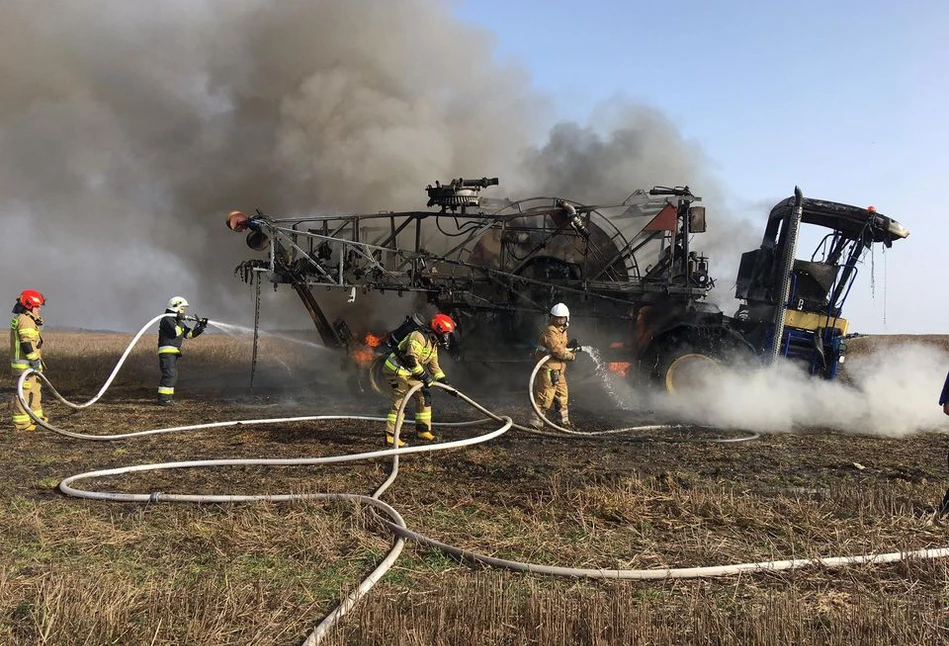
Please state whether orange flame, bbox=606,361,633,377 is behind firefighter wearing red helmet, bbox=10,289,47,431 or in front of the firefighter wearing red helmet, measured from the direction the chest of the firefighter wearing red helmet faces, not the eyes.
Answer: in front

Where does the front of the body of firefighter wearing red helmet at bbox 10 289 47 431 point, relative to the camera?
to the viewer's right

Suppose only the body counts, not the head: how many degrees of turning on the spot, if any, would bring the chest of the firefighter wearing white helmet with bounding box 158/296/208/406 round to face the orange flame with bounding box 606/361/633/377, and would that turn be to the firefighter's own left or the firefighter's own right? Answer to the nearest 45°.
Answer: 0° — they already face it

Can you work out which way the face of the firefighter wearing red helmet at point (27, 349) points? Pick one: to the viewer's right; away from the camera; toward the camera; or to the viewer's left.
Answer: to the viewer's right

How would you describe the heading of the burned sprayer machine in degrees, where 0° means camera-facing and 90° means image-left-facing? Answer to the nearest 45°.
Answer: approximately 270°

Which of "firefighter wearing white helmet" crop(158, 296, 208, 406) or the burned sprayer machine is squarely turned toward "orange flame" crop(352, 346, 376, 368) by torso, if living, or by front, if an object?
the firefighter wearing white helmet

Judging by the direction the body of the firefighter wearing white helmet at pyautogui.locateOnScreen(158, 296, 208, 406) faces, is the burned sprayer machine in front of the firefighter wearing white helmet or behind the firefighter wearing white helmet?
in front

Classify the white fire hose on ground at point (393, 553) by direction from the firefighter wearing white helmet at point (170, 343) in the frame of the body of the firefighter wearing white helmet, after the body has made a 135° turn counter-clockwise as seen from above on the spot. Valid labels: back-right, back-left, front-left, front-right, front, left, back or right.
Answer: back-left

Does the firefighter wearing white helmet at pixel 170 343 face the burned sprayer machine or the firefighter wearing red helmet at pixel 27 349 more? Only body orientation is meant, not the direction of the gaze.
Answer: the burned sprayer machine

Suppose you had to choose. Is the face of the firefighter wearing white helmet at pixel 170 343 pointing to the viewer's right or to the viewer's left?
to the viewer's right

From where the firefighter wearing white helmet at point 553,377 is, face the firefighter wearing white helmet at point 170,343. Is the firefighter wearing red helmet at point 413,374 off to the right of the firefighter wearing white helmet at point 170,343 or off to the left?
left

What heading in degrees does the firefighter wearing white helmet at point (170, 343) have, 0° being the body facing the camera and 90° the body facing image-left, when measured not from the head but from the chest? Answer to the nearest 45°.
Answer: approximately 270°
